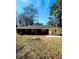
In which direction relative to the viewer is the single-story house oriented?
toward the camera
